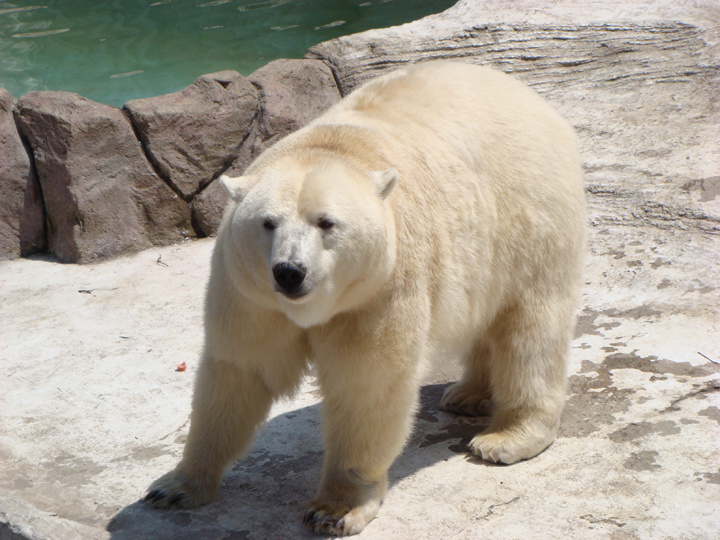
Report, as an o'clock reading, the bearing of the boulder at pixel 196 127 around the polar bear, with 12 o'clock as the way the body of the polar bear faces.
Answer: The boulder is roughly at 4 o'clock from the polar bear.

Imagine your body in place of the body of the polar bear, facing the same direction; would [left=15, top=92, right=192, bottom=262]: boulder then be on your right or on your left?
on your right

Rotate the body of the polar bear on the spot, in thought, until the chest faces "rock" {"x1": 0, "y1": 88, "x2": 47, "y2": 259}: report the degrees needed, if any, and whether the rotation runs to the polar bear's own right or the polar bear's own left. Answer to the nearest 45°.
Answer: approximately 90° to the polar bear's own right

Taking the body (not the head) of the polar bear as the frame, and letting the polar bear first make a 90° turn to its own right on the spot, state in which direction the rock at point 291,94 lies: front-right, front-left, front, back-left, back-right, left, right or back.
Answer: front-right

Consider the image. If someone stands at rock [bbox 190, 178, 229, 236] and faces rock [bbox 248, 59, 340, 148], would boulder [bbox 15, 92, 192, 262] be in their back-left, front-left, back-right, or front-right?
back-left

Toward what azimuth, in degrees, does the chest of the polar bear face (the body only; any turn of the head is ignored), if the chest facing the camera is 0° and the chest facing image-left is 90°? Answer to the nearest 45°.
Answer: approximately 45°

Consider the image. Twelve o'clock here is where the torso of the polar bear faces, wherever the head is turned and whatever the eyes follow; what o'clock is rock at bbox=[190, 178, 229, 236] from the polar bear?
The rock is roughly at 4 o'clock from the polar bear.
